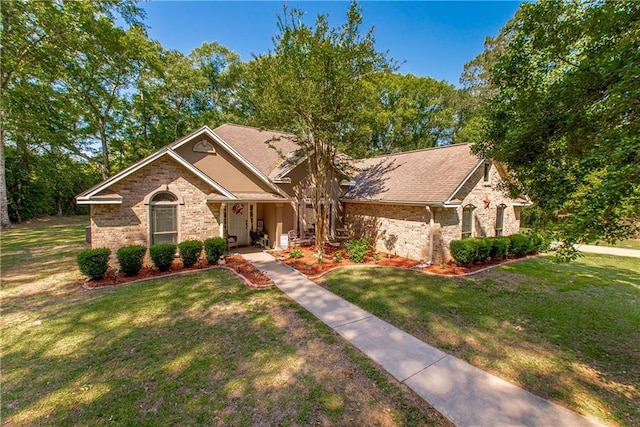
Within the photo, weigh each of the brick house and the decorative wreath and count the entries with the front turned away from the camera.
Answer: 0

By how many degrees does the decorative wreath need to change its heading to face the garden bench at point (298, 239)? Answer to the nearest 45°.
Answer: approximately 90° to its left

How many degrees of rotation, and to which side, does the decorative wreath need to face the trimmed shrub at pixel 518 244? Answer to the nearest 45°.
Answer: approximately 90° to its left

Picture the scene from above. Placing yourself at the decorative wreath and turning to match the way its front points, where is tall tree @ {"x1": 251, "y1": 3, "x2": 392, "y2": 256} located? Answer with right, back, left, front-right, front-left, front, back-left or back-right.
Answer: front-left

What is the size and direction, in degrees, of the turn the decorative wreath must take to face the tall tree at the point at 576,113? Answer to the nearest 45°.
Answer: approximately 45° to its left

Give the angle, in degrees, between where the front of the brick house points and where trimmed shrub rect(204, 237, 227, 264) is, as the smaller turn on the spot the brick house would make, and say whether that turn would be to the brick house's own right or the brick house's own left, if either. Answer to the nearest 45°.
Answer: approximately 90° to the brick house's own right

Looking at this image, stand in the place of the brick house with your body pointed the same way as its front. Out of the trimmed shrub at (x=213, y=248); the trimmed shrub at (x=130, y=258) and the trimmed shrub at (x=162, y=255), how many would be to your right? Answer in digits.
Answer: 3

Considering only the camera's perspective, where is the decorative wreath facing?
facing the viewer

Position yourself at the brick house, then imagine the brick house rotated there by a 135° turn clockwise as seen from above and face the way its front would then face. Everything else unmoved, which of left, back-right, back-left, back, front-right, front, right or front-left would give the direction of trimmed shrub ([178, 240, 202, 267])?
front-left

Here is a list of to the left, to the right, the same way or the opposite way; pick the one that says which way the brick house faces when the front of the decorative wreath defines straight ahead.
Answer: the same way

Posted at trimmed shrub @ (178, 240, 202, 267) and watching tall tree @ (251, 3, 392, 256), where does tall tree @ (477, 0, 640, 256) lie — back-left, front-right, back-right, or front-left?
front-right

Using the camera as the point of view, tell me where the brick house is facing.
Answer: facing the viewer and to the right of the viewer

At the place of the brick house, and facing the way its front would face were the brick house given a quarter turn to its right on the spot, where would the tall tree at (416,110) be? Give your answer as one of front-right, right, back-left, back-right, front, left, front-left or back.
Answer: back-right

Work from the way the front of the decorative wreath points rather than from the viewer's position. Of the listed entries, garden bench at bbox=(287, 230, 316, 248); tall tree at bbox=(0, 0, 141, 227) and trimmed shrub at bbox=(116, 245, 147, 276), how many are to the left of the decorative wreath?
1
